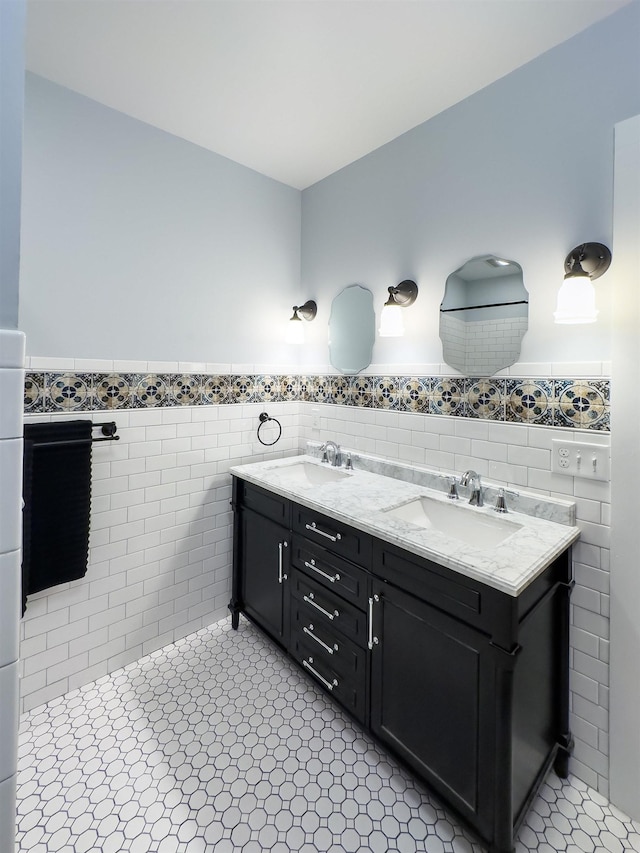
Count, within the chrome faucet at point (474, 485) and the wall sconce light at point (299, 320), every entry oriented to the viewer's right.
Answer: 0

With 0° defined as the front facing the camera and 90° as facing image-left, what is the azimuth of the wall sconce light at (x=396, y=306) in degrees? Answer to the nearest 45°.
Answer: approximately 45°

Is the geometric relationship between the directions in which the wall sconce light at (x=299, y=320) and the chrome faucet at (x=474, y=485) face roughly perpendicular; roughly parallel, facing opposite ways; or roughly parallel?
roughly parallel

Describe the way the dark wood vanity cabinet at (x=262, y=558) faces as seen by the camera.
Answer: facing the viewer and to the left of the viewer

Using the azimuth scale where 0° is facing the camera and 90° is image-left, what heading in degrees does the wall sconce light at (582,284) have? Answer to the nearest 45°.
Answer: approximately 45°

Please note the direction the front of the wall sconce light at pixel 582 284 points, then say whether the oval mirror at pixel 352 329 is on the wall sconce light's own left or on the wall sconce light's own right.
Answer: on the wall sconce light's own right

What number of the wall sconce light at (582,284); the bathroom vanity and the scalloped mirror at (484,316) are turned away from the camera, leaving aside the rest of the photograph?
0

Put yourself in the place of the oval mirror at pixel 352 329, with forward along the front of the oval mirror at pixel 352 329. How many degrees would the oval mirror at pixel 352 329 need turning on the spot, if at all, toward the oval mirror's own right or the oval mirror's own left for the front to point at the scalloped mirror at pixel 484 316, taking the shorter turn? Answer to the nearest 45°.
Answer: approximately 90° to the oval mirror's own left

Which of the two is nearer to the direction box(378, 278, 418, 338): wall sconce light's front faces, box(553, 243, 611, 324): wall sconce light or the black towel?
the black towel

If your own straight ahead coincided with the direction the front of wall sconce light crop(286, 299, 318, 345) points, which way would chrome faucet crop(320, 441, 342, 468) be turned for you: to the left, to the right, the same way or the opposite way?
the same way

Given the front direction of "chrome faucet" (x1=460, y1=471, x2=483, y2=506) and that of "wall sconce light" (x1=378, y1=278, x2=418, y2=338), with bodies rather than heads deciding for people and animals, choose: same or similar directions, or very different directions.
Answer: same or similar directions

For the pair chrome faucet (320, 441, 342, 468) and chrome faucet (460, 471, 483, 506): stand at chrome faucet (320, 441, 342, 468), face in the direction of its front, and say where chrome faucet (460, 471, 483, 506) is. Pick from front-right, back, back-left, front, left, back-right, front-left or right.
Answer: left
